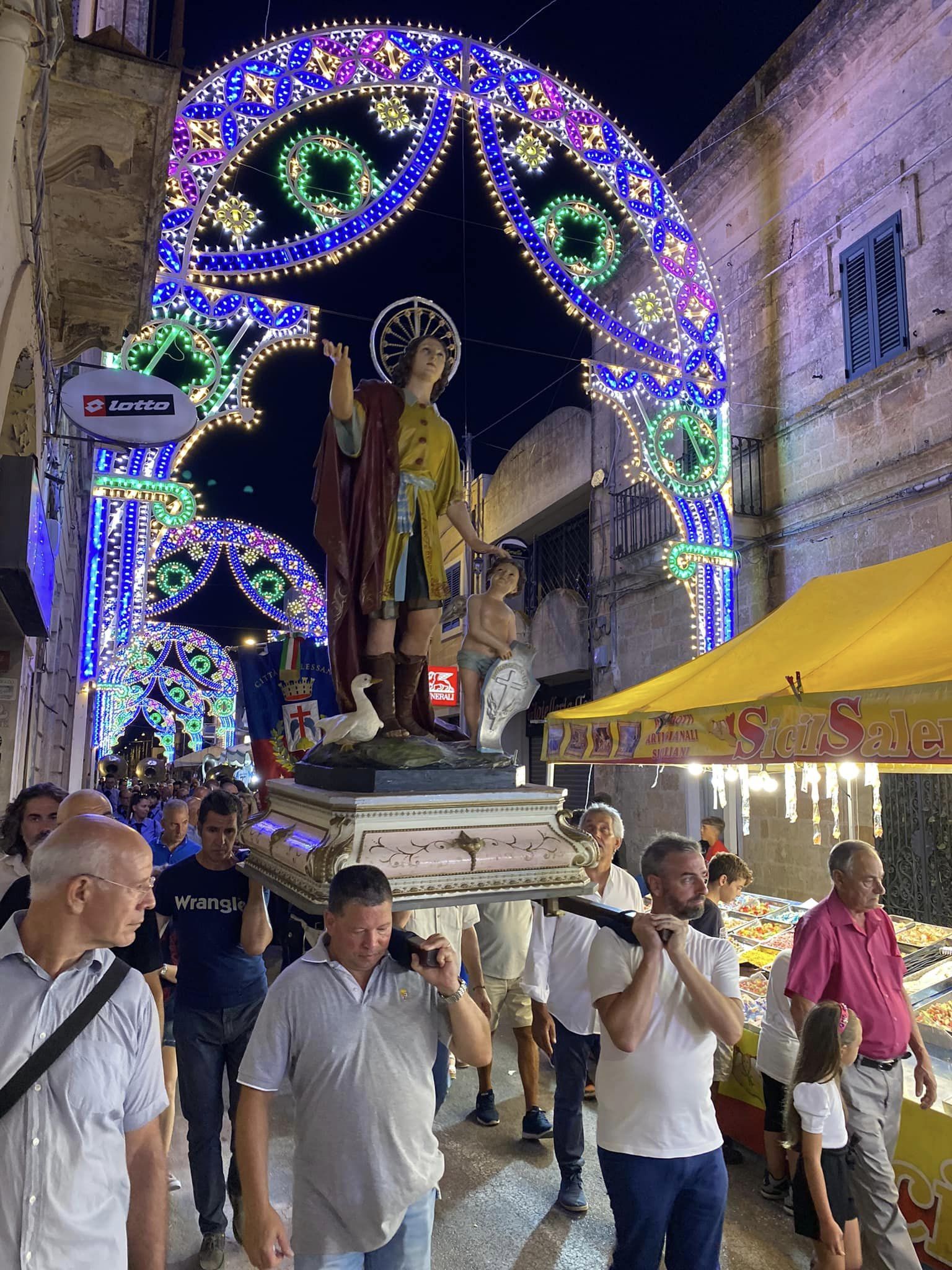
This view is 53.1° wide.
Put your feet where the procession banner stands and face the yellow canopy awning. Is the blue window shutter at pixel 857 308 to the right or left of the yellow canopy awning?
left

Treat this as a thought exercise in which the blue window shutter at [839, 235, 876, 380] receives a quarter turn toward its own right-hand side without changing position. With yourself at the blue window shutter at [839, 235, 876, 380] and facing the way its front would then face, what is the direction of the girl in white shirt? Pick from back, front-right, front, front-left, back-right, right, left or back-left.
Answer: back-left

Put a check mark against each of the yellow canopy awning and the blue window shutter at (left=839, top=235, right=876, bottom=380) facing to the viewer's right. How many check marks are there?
0

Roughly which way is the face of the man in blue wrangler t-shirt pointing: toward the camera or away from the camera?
toward the camera

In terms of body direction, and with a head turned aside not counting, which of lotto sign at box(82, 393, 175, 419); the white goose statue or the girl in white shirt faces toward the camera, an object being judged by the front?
the lotto sign

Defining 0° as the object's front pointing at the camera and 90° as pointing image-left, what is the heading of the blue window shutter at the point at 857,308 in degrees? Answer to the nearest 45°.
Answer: approximately 45°

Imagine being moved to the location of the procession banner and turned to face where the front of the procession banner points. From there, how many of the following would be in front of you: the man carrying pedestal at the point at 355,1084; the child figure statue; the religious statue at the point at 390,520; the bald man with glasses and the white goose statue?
5

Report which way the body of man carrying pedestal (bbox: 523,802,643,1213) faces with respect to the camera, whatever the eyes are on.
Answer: toward the camera

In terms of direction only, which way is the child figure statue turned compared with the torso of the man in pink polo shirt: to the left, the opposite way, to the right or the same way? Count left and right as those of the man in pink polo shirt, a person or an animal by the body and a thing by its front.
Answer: the same way

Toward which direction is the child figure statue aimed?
toward the camera

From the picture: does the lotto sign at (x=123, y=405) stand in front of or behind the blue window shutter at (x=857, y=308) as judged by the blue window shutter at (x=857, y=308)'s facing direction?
in front

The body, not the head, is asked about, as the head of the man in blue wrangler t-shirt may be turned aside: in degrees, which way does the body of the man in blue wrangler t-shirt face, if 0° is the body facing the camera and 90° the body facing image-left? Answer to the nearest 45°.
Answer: approximately 0°

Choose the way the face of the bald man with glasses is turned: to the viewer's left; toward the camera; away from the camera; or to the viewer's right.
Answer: to the viewer's right

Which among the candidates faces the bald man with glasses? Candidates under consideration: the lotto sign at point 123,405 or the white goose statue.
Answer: the lotto sign

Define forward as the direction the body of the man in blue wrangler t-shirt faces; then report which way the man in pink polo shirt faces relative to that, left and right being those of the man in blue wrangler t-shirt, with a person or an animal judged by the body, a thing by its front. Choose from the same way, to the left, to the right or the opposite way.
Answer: the same way
